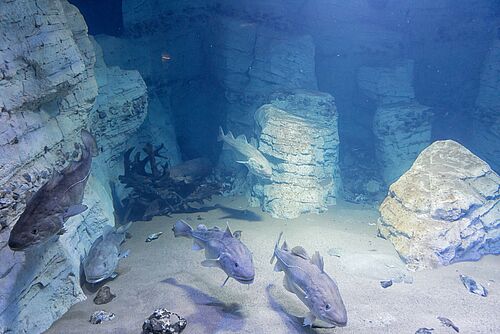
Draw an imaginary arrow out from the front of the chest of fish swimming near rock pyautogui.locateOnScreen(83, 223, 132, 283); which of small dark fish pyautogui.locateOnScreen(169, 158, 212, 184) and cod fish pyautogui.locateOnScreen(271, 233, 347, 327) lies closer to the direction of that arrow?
the cod fish

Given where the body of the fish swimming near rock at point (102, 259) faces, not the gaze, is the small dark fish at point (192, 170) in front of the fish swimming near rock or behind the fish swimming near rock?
behind

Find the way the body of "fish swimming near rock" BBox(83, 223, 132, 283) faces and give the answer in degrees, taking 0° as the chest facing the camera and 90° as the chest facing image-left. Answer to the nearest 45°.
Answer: approximately 45°

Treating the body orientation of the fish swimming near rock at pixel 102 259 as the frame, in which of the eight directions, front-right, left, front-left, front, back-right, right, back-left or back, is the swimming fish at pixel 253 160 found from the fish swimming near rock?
back

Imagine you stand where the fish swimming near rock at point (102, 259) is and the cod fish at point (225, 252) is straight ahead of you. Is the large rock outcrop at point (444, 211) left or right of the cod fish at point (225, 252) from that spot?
left
